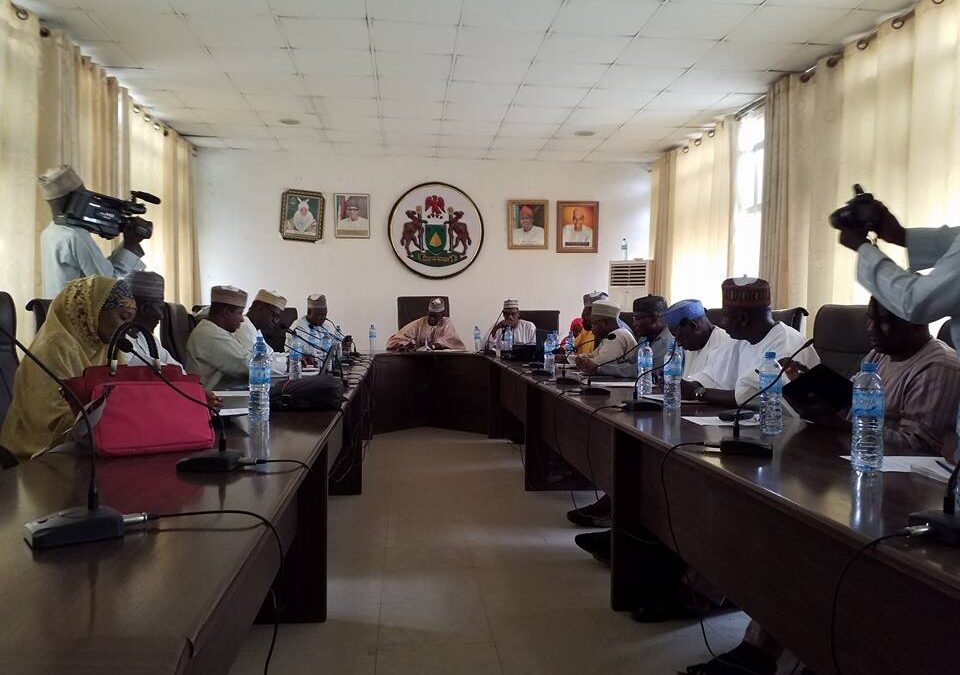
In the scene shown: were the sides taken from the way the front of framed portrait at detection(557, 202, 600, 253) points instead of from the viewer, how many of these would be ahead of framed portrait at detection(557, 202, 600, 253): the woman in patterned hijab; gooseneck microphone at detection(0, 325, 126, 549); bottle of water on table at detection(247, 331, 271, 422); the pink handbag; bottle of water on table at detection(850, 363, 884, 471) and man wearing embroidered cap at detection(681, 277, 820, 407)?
6

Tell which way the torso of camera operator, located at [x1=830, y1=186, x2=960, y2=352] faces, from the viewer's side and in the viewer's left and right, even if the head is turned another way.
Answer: facing to the left of the viewer

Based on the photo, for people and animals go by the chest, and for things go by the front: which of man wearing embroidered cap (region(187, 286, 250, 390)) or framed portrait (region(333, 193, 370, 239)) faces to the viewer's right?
the man wearing embroidered cap

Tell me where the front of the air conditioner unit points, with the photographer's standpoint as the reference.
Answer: facing the viewer

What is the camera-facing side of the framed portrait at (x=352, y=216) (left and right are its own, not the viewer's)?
front

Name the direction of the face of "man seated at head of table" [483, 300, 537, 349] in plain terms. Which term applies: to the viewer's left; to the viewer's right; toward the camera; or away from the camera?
toward the camera

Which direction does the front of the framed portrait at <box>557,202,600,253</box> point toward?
toward the camera

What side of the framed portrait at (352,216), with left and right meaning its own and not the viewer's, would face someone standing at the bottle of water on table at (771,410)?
front

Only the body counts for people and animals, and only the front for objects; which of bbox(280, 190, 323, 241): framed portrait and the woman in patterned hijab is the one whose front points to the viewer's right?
the woman in patterned hijab

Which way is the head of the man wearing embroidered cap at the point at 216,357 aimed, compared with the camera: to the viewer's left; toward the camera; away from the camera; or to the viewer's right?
to the viewer's right

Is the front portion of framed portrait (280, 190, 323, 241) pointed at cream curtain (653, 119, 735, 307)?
no

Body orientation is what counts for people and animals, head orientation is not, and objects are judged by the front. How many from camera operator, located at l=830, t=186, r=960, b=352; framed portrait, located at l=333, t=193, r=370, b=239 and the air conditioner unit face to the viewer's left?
1

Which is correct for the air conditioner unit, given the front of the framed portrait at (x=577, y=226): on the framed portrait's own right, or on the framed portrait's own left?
on the framed portrait's own left

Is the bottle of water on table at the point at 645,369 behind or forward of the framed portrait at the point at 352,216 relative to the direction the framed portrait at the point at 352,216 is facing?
forward

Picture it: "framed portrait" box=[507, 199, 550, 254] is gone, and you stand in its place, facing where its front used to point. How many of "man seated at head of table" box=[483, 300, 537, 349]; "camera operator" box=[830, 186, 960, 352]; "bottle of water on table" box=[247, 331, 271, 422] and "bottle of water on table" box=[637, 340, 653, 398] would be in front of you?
4

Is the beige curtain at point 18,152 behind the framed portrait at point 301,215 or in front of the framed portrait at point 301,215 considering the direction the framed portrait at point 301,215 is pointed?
in front

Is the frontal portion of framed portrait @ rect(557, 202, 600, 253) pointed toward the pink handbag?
yes

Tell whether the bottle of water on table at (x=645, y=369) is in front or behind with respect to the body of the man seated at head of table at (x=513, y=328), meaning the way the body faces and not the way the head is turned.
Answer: in front

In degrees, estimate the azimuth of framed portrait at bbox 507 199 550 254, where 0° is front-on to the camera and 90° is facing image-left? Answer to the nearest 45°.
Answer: approximately 0°

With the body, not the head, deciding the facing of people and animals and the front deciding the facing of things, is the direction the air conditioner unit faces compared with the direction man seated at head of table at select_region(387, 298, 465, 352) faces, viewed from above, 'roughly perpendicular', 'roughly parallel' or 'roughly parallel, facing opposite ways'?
roughly parallel
